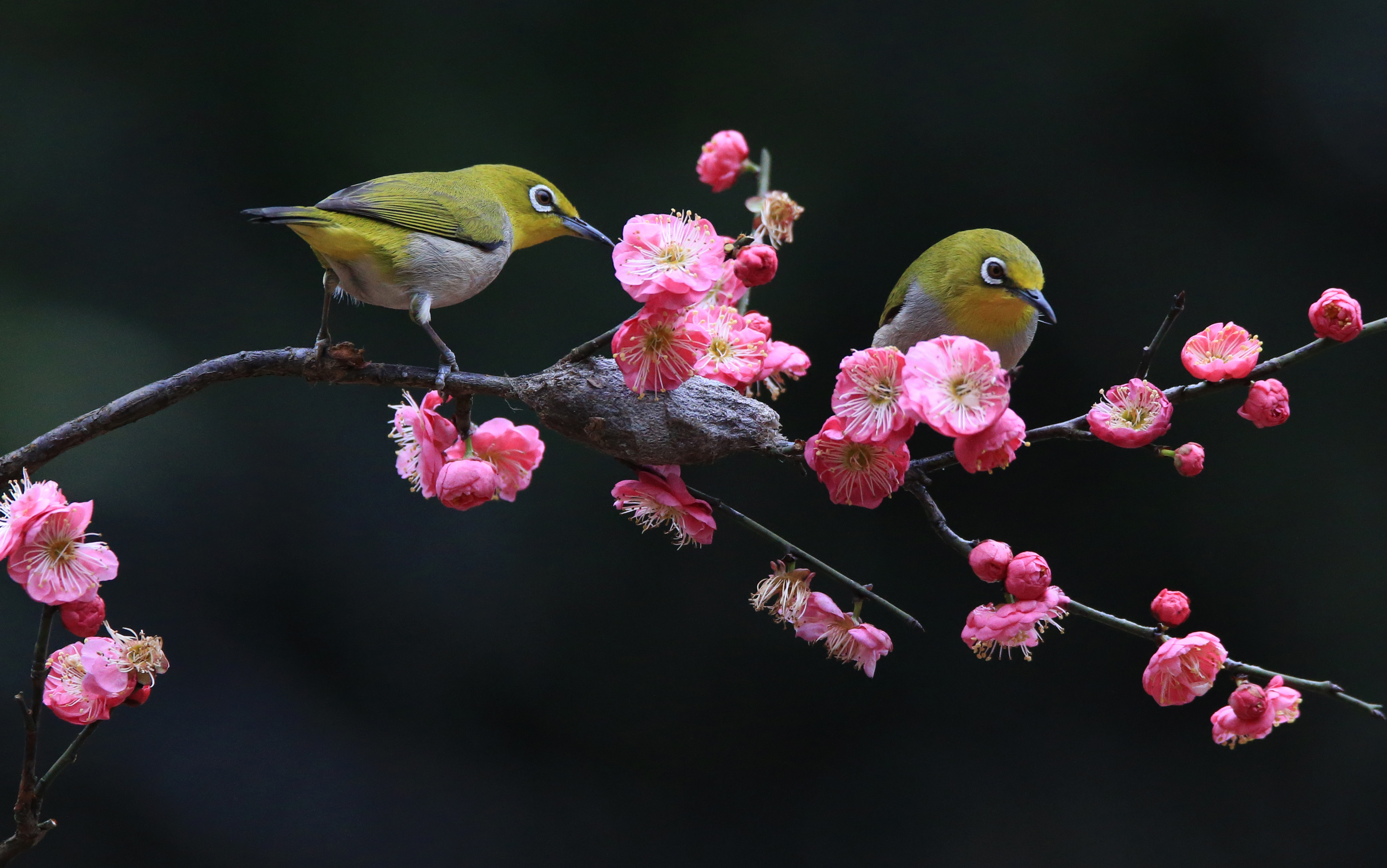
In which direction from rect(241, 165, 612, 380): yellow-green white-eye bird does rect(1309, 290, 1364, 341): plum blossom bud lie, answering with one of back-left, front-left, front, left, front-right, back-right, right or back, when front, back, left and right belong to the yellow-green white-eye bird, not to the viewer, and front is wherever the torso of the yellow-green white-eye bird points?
front-right

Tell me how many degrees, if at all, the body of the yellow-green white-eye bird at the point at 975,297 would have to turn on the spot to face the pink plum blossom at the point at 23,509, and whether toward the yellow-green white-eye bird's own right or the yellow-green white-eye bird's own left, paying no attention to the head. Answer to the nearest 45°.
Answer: approximately 90° to the yellow-green white-eye bird's own right

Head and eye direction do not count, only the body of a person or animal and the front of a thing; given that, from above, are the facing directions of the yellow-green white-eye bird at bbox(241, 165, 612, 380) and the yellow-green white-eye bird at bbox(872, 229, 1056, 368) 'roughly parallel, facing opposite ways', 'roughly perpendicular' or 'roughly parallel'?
roughly perpendicular

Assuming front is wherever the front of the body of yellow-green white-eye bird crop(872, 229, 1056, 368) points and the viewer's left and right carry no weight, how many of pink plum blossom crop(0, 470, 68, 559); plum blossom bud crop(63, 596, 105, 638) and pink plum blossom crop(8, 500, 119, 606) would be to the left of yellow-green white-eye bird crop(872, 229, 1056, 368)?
0

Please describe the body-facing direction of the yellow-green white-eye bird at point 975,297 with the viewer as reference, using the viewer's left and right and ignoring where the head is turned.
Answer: facing the viewer and to the right of the viewer

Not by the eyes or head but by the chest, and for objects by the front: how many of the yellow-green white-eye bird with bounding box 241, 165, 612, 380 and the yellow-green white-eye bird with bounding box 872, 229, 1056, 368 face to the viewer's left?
0

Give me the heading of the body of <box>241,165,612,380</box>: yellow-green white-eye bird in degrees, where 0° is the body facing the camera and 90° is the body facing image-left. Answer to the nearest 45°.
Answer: approximately 270°
